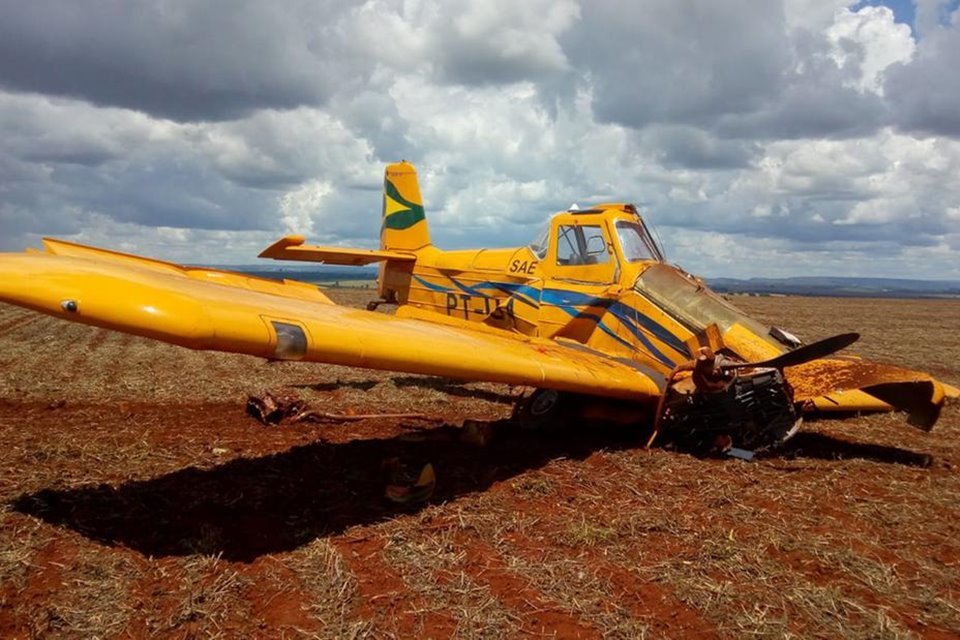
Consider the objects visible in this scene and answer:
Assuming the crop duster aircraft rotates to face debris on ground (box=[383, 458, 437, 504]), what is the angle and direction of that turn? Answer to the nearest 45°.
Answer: approximately 90° to its right

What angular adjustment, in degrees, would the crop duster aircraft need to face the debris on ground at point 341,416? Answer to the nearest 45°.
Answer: approximately 135° to its right

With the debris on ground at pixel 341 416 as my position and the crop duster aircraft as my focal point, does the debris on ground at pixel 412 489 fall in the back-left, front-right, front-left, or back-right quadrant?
front-right

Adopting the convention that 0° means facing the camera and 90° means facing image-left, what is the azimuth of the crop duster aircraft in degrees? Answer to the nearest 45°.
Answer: approximately 315°
